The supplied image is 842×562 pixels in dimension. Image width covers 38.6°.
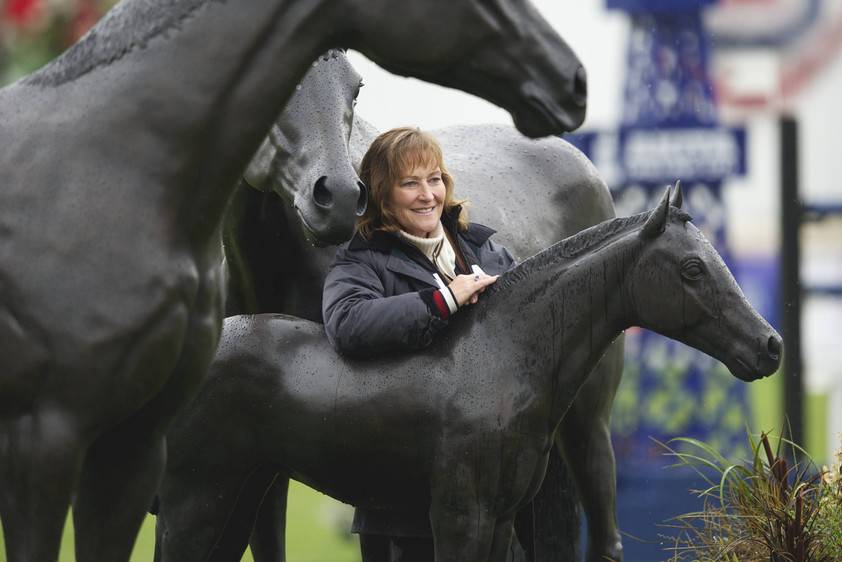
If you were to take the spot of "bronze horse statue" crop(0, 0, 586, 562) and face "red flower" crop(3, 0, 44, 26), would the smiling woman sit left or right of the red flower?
right

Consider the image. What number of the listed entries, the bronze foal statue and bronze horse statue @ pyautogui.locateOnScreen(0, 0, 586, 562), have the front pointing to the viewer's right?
2

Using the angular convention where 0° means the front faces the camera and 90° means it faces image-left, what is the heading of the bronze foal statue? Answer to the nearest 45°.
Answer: approximately 270°

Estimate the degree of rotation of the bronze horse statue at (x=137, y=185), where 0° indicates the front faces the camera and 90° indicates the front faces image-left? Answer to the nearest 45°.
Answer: approximately 270°

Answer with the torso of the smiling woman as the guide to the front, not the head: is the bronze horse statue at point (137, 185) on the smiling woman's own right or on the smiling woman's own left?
on the smiling woman's own right

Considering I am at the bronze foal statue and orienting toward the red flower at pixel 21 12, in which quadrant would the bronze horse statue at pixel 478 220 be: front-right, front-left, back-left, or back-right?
front-right

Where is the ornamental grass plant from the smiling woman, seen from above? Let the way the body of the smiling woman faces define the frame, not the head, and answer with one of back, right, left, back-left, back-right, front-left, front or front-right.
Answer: front-left

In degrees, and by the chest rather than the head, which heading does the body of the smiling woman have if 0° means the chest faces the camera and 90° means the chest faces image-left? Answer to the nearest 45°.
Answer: approximately 315°

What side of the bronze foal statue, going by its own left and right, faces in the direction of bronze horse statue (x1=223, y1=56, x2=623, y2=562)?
left
